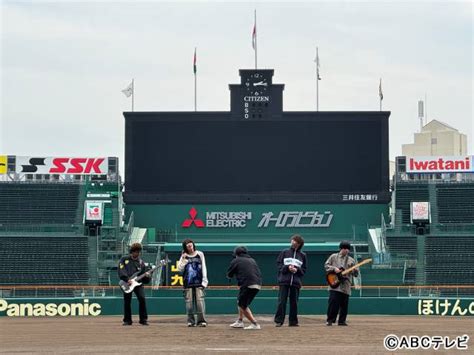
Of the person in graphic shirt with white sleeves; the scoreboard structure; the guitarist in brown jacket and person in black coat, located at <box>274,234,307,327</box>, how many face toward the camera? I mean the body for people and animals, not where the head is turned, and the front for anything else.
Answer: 4

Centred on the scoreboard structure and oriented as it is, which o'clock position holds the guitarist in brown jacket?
The guitarist in brown jacket is roughly at 12 o'clock from the scoreboard structure.

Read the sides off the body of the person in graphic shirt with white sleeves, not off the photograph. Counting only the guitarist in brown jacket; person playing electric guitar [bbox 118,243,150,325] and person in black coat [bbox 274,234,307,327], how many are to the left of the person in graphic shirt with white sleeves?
2

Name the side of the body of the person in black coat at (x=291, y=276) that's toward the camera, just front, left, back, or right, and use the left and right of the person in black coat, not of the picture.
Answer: front

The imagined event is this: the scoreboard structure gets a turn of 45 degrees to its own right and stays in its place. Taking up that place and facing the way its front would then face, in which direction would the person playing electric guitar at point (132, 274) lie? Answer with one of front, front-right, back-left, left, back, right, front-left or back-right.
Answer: front-left

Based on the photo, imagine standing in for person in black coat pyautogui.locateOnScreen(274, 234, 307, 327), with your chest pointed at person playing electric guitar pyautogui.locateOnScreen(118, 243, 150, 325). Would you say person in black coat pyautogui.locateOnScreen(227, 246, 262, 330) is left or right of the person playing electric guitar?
left

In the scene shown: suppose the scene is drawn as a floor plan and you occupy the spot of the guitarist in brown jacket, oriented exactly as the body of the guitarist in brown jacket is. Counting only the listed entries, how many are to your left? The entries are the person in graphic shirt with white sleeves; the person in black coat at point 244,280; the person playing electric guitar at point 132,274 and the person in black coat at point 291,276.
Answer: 0

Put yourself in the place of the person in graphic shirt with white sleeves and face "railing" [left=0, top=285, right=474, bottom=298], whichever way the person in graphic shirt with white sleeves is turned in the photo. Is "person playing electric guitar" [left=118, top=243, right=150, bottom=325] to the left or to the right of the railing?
left

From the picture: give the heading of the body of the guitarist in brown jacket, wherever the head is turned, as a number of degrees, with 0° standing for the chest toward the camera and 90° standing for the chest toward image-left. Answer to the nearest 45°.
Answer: approximately 0°

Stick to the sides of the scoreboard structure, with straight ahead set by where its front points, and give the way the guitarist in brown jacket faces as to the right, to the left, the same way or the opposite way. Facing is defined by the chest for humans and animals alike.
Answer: the same way

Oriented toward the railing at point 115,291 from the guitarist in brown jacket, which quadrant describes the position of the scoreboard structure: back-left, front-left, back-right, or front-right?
front-right

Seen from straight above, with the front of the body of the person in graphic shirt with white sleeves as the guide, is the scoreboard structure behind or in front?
behind

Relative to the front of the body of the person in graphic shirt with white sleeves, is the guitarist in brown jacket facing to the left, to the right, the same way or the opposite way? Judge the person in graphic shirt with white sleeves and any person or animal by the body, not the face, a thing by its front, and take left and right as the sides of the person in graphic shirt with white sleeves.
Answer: the same way

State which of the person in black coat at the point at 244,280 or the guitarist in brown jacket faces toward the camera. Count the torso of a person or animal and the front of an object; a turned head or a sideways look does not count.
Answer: the guitarist in brown jacket

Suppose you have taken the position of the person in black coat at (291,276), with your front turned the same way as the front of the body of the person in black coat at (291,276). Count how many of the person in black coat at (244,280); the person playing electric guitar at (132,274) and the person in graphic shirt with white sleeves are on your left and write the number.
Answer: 0

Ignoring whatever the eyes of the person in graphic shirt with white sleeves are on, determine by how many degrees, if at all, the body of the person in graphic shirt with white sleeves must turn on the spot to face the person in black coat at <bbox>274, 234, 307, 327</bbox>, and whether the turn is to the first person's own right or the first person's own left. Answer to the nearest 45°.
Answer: approximately 90° to the first person's own left

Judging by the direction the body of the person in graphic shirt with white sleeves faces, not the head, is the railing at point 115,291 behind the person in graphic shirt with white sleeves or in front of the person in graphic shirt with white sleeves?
behind

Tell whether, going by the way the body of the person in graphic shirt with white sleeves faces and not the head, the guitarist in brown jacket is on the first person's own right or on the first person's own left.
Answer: on the first person's own left

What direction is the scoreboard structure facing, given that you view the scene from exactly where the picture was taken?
facing the viewer

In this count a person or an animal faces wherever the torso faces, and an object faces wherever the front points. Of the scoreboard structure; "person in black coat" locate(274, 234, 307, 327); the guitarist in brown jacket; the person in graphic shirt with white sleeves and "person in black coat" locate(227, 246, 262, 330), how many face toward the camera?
4
